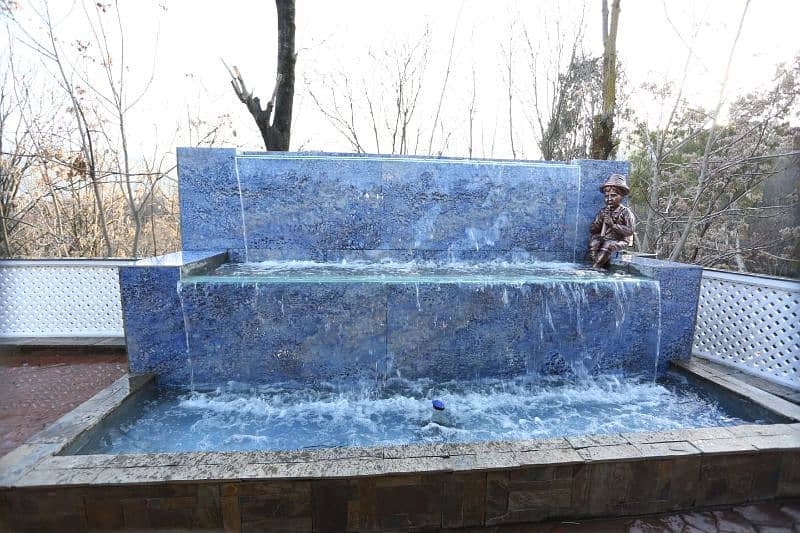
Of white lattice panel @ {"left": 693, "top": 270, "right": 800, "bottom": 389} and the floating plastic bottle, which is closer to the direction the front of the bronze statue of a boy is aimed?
the floating plastic bottle

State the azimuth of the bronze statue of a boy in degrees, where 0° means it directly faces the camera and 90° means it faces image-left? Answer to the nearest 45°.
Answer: approximately 45°

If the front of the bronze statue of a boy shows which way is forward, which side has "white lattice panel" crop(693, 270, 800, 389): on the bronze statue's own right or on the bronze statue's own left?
on the bronze statue's own left
